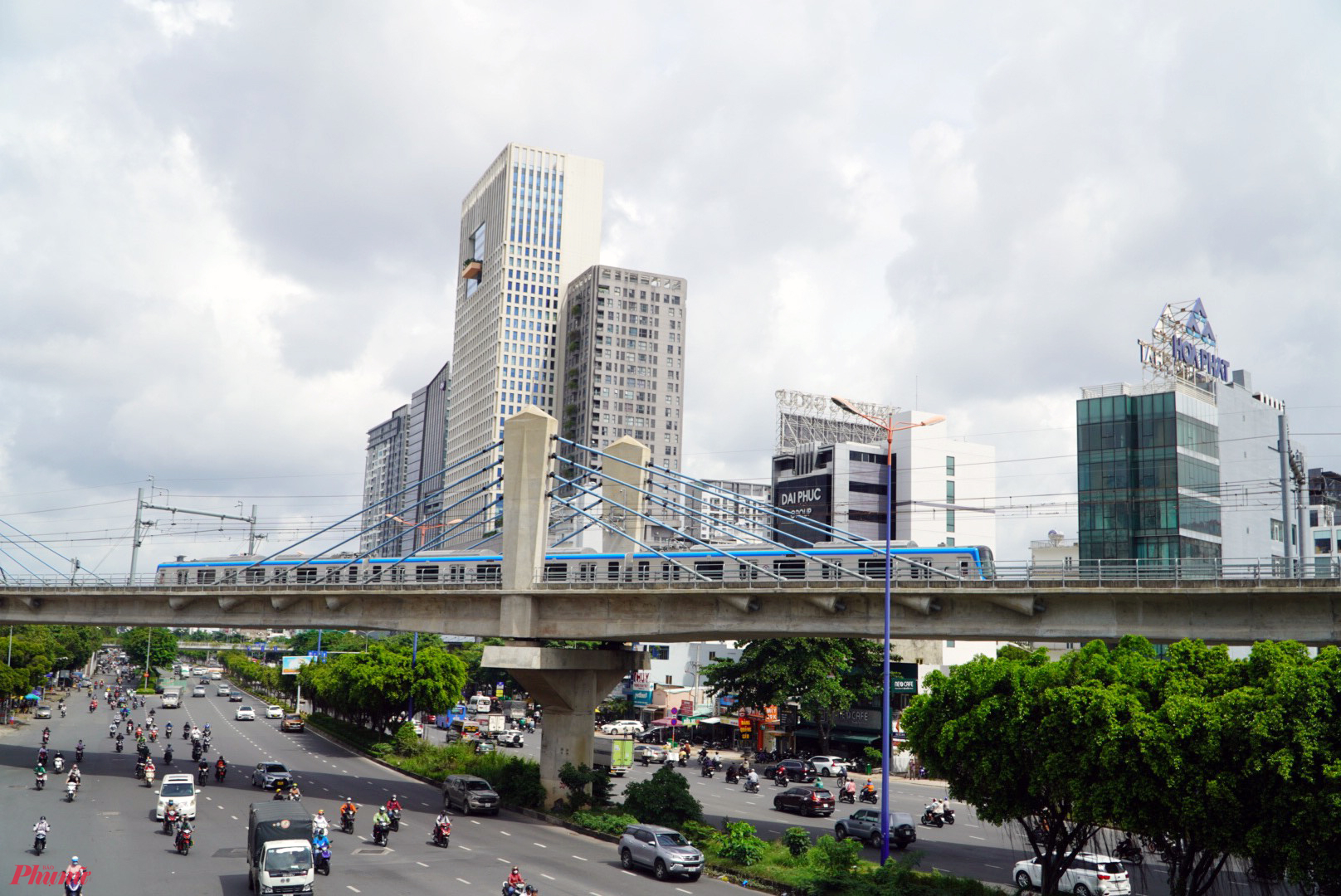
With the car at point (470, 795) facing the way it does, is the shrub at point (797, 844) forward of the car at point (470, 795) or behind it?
forward

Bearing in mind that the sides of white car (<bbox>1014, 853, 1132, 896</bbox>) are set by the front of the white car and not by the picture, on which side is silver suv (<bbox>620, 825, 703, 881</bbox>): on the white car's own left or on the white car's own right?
on the white car's own left

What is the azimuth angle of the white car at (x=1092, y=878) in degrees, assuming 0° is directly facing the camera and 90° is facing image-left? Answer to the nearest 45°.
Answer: approximately 135°

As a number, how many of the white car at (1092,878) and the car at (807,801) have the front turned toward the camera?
0

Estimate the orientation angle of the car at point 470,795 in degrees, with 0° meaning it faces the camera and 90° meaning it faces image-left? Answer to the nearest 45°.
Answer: approximately 315°

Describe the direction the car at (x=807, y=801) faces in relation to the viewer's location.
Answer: facing away from the viewer and to the left of the viewer

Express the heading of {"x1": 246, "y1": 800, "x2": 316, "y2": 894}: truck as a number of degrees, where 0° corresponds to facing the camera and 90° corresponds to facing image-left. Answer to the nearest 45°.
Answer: approximately 0°

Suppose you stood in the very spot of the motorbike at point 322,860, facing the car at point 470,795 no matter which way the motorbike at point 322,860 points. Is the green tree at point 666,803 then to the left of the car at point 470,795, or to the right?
right

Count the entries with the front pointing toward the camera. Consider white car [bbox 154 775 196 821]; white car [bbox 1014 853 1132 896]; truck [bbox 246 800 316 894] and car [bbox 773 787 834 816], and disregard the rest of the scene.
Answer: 2

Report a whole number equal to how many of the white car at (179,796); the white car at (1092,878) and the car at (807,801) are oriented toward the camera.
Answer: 1

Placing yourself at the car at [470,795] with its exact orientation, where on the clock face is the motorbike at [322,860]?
The motorbike is roughly at 2 o'clock from the car.
